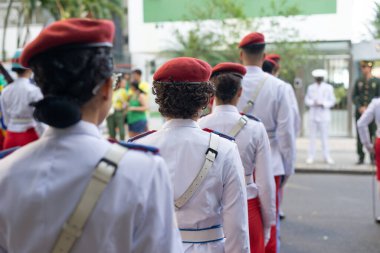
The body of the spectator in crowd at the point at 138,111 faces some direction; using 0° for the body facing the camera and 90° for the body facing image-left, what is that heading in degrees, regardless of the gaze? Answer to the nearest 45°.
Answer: approximately 45°
